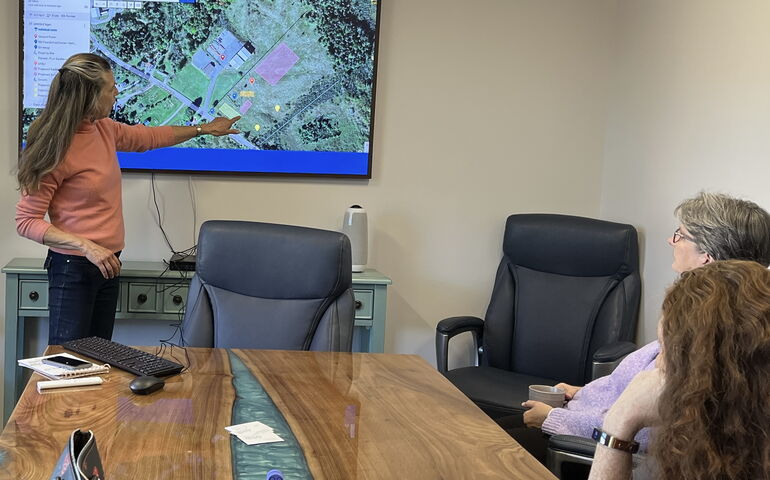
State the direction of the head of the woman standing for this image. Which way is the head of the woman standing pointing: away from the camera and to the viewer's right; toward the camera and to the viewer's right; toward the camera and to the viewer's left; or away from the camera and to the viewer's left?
away from the camera and to the viewer's right

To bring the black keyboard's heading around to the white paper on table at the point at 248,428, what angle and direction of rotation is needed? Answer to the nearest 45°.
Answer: approximately 90° to its left

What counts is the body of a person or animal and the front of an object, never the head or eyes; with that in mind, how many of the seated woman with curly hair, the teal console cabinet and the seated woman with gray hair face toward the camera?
1

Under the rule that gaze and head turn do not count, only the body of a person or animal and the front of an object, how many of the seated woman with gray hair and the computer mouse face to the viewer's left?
1

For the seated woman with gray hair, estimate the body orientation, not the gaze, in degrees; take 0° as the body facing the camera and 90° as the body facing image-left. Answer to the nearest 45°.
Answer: approximately 90°

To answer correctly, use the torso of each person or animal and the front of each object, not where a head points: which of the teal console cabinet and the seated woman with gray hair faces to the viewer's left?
the seated woman with gray hair

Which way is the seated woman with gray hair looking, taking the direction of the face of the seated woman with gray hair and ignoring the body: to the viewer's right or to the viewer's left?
to the viewer's left

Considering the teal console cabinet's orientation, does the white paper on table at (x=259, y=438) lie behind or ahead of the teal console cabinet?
ahead

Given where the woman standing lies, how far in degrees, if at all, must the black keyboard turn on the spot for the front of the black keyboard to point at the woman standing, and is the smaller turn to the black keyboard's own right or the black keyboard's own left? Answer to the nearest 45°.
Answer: approximately 135° to the black keyboard's own right

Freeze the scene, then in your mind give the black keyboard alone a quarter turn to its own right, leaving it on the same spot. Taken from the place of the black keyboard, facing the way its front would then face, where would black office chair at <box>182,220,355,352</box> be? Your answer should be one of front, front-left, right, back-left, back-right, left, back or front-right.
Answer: right

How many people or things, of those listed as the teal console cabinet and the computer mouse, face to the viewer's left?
0

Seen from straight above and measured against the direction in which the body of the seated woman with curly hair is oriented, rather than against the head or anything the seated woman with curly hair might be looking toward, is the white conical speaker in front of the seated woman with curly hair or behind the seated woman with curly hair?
in front

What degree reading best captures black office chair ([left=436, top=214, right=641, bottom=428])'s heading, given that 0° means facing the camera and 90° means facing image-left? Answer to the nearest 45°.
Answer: approximately 45°
